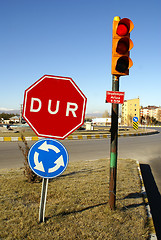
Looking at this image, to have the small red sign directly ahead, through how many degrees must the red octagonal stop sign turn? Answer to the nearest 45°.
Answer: approximately 135° to its left

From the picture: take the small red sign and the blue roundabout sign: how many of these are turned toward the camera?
2

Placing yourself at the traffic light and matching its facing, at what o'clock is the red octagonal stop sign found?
The red octagonal stop sign is roughly at 3 o'clock from the traffic light.

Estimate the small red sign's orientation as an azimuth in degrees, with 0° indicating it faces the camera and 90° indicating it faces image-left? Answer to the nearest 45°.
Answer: approximately 0°

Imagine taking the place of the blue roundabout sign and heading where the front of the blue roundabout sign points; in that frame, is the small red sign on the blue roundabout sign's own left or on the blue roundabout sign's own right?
on the blue roundabout sign's own left

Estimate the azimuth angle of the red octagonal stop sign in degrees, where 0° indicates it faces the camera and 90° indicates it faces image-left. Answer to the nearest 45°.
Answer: approximately 0°

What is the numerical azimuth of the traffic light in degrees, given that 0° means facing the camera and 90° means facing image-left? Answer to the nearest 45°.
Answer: approximately 315°

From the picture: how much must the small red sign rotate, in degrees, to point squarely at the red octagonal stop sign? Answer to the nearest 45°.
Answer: approximately 45° to its right

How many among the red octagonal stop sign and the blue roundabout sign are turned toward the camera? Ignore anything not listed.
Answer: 2
